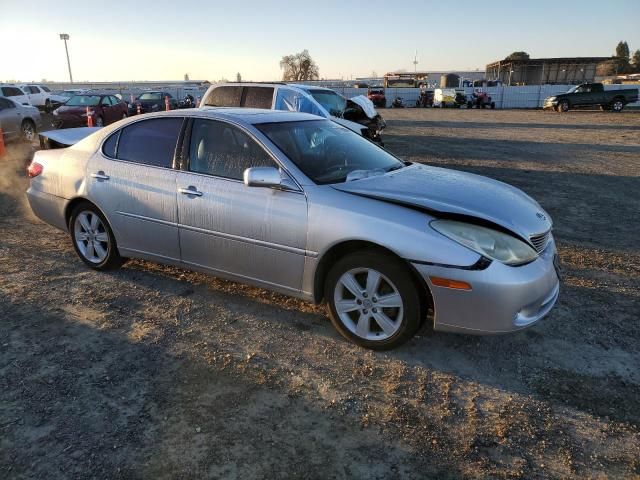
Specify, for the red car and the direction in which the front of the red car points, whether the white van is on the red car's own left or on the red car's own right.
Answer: on the red car's own right

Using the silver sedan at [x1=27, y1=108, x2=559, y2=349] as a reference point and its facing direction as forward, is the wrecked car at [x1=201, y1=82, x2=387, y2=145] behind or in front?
behind

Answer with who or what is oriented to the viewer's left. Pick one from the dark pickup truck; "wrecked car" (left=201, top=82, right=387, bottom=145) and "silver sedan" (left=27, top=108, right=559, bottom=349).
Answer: the dark pickup truck

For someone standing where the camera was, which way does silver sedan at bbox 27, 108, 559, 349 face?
facing the viewer and to the right of the viewer

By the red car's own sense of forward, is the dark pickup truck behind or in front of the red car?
behind

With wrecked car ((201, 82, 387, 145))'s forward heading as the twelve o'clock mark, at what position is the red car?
The red car is roughly at 6 o'clock from the wrecked car.

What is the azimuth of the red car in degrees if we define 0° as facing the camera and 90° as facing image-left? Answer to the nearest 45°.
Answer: approximately 45°

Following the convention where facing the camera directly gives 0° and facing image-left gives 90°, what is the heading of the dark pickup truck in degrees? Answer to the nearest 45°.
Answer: approximately 90°

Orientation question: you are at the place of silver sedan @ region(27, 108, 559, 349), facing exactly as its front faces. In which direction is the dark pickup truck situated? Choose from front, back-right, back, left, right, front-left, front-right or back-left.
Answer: left

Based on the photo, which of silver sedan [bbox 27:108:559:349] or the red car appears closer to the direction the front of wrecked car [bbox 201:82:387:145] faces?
the silver sedan

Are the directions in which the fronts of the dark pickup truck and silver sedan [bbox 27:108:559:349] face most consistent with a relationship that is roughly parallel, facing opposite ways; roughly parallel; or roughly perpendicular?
roughly parallel, facing opposite ways

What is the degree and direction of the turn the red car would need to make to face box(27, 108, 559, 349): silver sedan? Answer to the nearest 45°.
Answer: approximately 45° to its left
